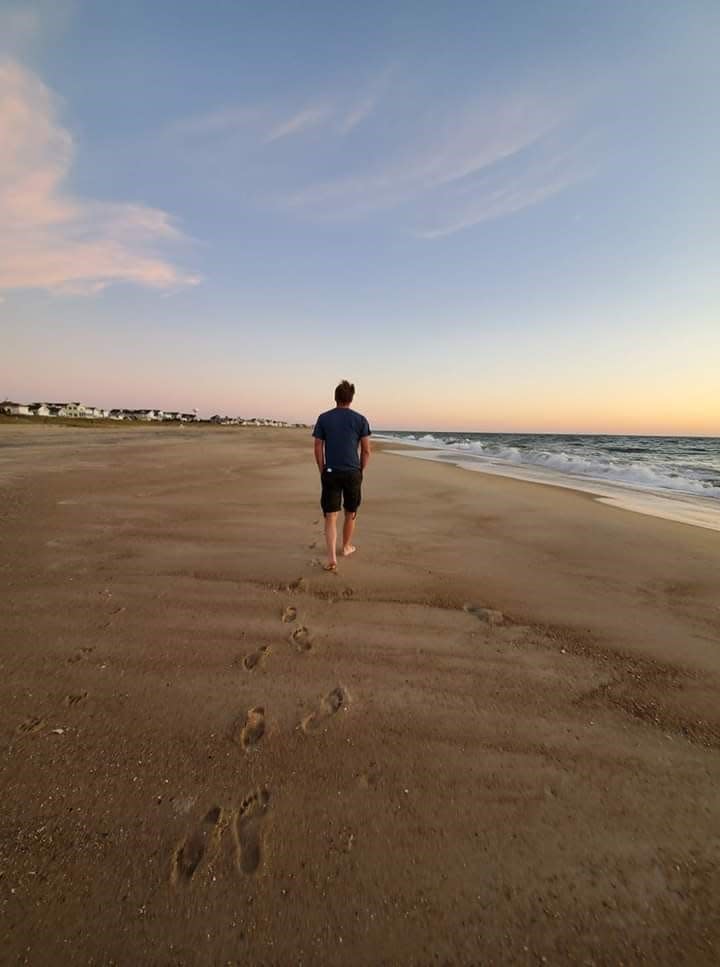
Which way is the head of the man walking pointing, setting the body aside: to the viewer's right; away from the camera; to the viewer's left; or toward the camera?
away from the camera

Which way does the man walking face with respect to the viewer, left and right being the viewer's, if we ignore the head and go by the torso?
facing away from the viewer
